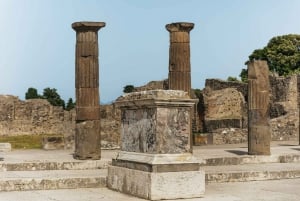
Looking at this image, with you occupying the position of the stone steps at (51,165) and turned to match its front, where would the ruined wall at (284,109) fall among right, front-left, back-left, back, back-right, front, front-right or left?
back-left

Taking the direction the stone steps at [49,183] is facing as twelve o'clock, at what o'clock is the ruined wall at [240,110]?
The ruined wall is roughly at 7 o'clock from the stone steps.

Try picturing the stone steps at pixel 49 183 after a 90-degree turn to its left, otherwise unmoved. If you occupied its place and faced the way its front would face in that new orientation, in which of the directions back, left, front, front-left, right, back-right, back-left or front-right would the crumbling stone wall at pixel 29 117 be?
left

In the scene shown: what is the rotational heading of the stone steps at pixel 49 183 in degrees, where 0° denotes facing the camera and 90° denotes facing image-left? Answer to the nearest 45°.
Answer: approximately 0°

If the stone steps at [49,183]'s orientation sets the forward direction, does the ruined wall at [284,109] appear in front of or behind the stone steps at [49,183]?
behind

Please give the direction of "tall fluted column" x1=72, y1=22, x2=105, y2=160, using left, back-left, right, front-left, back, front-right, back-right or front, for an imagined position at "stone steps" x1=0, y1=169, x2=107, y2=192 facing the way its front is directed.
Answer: back

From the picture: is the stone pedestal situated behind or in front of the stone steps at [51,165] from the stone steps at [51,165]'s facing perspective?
in front

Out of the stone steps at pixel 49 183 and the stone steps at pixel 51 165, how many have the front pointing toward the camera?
2

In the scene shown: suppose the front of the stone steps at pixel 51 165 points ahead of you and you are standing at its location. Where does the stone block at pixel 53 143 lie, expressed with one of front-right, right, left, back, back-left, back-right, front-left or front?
back

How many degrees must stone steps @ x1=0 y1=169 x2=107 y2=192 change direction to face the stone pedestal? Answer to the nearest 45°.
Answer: approximately 45° to its left

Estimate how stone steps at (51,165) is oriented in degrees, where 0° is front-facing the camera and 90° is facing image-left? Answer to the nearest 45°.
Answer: approximately 0°

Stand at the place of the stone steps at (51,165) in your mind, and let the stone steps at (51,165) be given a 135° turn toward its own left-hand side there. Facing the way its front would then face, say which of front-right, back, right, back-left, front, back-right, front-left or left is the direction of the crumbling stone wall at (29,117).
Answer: front-left

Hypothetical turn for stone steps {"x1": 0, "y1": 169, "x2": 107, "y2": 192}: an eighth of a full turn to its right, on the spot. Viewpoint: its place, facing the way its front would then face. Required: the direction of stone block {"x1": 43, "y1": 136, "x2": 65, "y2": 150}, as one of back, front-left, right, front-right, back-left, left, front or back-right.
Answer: back-right
